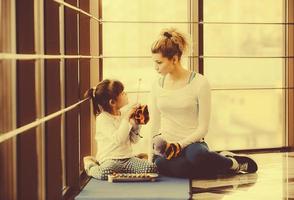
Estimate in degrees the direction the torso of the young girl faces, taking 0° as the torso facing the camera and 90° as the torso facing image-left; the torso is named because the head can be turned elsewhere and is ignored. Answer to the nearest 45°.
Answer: approximately 270°
